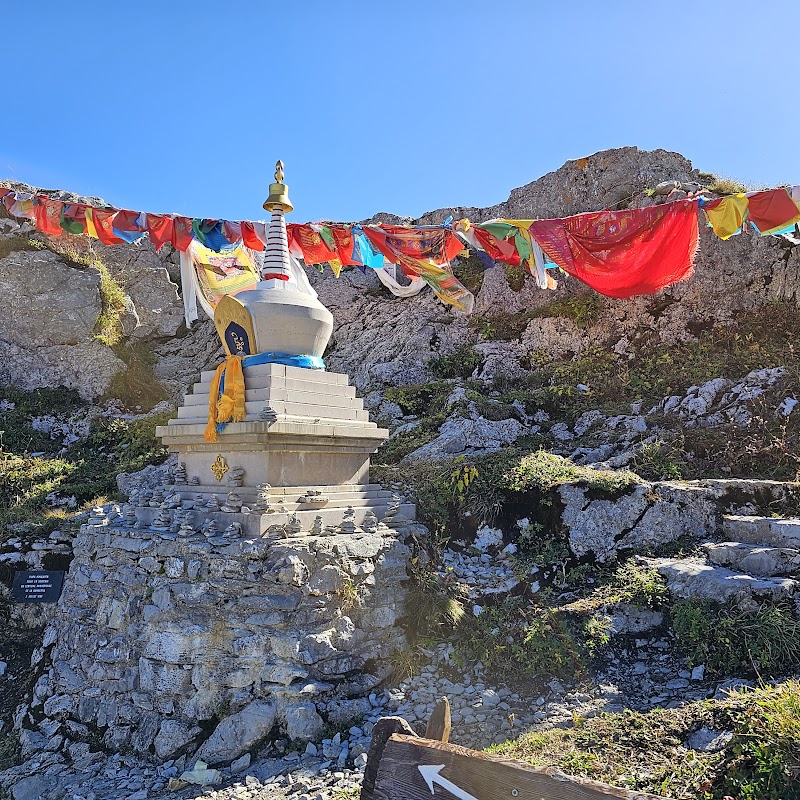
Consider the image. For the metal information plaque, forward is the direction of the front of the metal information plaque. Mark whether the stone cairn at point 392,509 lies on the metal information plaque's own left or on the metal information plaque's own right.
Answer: on the metal information plaque's own left

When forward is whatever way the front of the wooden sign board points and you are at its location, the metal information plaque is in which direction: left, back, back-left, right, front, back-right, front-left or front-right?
back-right

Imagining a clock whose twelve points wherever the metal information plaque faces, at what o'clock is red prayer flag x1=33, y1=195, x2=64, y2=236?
The red prayer flag is roughly at 6 o'clock from the metal information plaque.

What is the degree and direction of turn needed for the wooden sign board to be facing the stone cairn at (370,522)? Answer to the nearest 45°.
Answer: approximately 180°

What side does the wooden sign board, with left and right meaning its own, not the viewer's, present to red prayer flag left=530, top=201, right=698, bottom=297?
back

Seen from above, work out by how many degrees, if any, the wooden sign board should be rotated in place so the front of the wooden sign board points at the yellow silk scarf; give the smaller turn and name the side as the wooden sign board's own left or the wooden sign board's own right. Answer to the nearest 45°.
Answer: approximately 135° to the wooden sign board's own right

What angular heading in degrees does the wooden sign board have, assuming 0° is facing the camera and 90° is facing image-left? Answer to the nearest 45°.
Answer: approximately 0°
